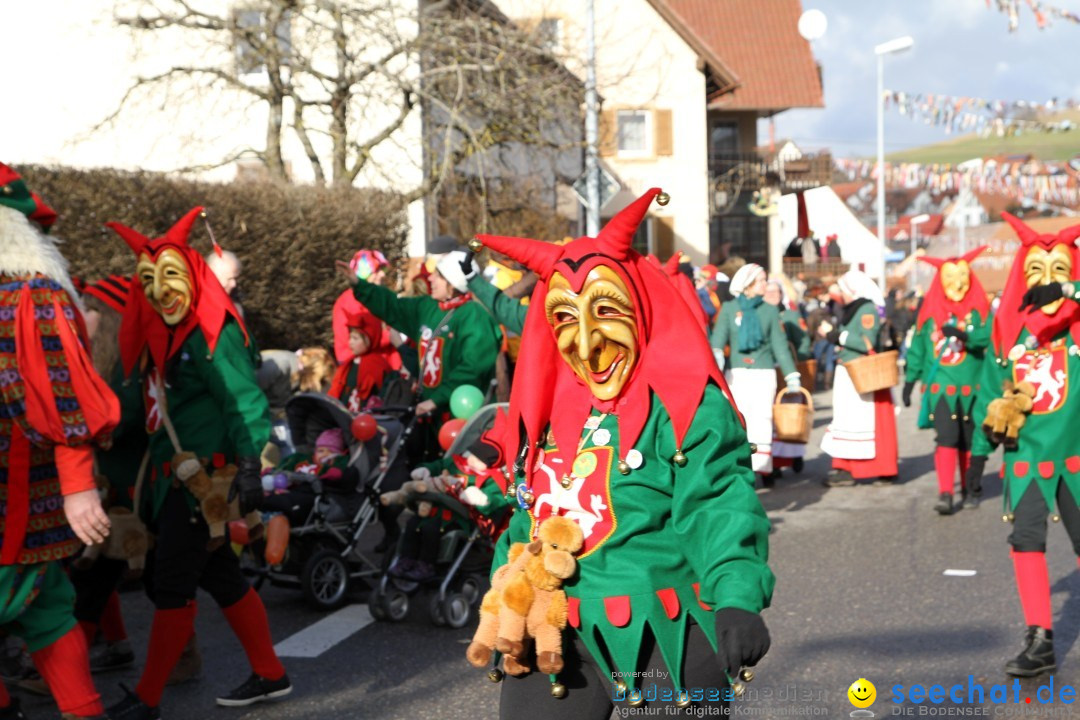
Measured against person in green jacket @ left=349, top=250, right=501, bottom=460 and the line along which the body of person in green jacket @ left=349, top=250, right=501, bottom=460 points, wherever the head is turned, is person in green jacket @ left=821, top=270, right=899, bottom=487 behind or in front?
behind

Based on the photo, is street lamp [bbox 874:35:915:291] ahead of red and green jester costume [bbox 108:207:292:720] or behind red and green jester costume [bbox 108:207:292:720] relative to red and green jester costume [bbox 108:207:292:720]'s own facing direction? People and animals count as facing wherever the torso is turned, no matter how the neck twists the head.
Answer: behind

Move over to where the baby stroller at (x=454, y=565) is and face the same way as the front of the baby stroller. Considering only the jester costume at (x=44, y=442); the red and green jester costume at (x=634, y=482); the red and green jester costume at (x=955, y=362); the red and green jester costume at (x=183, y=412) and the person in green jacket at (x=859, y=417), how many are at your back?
2

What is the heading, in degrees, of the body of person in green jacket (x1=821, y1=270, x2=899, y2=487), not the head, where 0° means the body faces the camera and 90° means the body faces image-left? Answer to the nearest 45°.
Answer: approximately 90°

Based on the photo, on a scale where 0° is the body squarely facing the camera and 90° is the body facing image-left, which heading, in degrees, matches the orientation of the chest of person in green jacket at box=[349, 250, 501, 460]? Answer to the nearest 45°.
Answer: approximately 45°

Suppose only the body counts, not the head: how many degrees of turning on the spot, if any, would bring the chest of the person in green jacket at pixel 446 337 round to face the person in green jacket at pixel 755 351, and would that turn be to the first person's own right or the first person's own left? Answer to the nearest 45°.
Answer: approximately 180°

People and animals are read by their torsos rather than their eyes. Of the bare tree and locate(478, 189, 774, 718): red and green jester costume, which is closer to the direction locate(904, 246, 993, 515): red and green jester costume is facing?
the red and green jester costume

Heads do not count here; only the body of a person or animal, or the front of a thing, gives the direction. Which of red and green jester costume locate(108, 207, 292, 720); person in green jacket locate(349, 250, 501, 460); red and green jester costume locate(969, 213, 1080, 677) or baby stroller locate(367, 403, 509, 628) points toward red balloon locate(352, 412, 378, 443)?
the person in green jacket

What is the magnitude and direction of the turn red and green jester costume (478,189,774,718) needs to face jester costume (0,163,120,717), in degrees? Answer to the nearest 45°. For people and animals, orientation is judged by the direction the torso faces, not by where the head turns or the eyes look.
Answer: approximately 90° to its right
